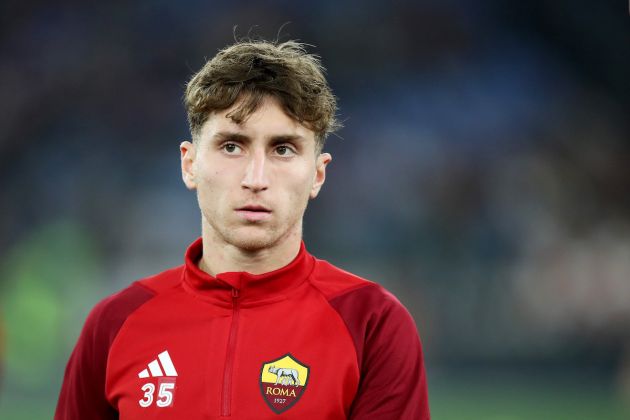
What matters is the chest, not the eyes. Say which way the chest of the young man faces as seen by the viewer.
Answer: toward the camera

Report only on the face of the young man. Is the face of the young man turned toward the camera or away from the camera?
toward the camera
